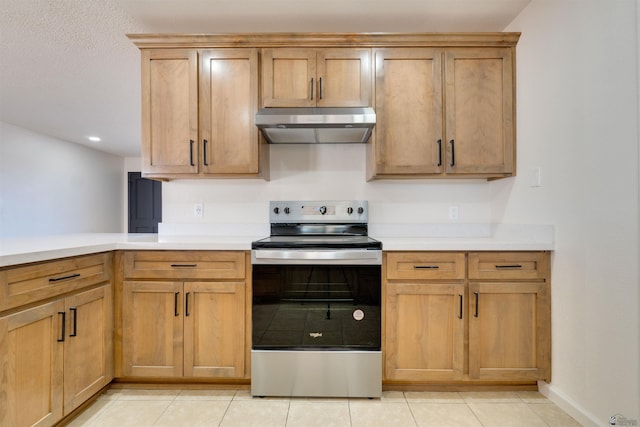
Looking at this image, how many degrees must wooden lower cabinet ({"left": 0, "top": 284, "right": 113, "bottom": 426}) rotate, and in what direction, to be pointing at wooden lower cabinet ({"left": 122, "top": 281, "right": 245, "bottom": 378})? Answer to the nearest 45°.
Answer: approximately 45° to its left

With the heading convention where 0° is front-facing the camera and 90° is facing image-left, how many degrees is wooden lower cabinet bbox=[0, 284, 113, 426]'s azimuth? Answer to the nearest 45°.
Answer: approximately 315°

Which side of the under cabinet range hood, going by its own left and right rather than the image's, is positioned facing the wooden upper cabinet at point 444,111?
left

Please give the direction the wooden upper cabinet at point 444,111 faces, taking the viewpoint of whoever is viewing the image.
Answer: facing the viewer

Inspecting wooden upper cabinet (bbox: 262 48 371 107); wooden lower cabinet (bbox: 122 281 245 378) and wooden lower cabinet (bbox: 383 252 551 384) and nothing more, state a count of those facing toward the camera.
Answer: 3

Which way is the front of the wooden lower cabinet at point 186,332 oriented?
toward the camera

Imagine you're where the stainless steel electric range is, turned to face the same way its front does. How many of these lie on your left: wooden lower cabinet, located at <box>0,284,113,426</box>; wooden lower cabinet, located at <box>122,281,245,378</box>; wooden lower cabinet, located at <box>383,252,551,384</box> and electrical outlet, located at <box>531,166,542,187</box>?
2

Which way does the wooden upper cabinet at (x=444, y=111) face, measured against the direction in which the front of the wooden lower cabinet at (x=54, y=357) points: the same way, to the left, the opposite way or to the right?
to the right

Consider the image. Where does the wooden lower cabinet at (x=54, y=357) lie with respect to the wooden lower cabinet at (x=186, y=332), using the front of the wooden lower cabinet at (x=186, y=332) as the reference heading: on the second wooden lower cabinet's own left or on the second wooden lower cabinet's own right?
on the second wooden lower cabinet's own right
